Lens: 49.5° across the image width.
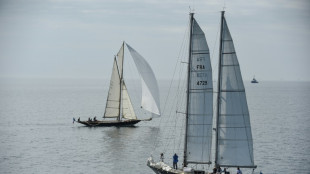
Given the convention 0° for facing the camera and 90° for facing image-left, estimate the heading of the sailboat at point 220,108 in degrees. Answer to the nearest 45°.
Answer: approximately 90°
